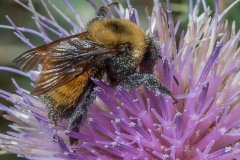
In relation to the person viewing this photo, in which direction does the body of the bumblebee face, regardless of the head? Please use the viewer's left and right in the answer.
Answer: facing to the right of the viewer
